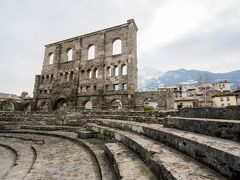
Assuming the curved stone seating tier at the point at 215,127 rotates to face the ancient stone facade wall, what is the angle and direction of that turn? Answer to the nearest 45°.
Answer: approximately 90° to its right

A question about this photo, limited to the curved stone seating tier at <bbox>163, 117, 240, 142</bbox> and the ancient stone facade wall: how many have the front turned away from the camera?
0

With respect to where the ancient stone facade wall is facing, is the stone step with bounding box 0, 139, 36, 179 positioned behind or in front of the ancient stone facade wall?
in front

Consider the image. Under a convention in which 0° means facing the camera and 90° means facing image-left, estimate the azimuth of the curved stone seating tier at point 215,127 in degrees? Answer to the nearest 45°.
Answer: approximately 45°

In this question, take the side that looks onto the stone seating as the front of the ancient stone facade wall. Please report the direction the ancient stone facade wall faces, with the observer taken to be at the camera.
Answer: facing the viewer and to the left of the viewer

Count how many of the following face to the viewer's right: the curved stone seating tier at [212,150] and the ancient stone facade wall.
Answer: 0

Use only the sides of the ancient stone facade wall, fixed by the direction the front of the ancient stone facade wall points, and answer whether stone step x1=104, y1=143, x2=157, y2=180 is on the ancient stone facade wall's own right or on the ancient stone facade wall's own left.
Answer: on the ancient stone facade wall's own left

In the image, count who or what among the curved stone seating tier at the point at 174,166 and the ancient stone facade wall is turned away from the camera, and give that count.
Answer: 0
